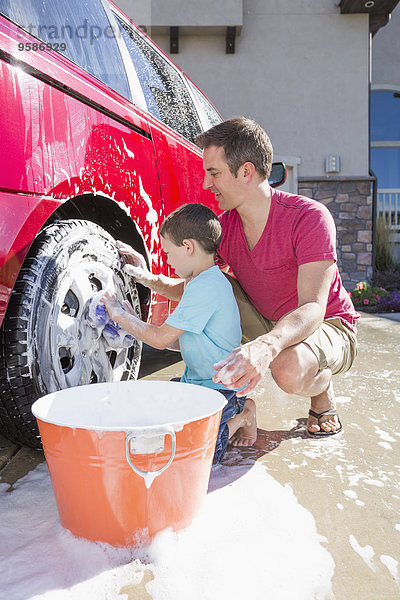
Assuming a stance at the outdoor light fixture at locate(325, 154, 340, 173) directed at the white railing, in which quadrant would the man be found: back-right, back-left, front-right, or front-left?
back-right

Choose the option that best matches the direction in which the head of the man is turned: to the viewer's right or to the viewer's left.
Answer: to the viewer's left

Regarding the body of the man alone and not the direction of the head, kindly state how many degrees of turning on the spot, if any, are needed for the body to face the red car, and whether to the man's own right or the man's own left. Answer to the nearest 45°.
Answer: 0° — they already face it

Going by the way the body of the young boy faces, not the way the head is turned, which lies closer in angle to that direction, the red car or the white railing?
the red car

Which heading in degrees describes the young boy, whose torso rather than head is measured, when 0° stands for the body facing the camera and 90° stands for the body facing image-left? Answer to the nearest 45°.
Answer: approximately 90°

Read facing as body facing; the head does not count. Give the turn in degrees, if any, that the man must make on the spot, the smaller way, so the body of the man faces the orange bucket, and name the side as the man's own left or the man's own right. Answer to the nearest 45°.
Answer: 0° — they already face it

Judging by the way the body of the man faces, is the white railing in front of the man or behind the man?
behind
